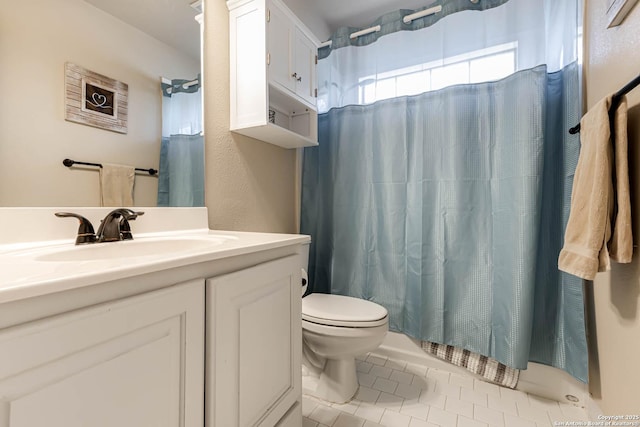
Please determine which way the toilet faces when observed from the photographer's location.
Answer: facing the viewer and to the right of the viewer

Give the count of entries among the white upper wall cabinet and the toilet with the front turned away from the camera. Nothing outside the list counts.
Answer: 0

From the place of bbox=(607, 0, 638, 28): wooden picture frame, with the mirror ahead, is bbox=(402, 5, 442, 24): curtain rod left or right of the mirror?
right

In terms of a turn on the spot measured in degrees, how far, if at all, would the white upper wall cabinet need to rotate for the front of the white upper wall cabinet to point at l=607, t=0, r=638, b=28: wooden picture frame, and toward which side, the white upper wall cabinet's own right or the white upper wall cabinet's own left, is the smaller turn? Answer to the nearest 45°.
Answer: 0° — it already faces it

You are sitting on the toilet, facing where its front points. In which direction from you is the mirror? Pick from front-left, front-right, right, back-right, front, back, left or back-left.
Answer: right

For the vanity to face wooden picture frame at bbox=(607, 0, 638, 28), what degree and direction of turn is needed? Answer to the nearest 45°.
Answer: approximately 45° to its left

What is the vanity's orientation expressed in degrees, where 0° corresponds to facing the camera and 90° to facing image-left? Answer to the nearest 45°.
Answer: approximately 315°

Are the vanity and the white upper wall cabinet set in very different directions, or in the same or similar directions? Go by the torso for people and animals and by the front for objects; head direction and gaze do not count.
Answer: same or similar directions
